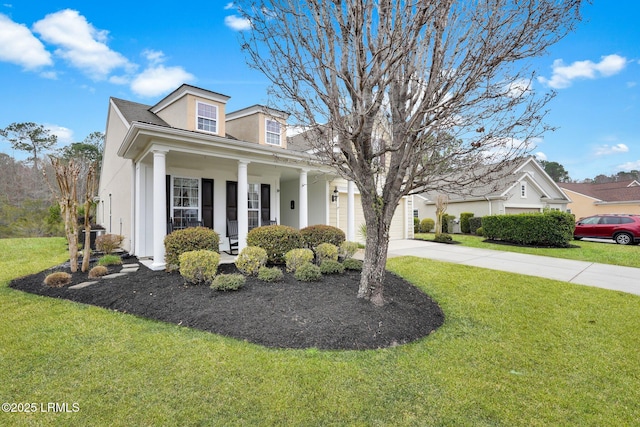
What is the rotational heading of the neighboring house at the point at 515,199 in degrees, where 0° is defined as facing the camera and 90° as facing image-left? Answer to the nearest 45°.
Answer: approximately 315°

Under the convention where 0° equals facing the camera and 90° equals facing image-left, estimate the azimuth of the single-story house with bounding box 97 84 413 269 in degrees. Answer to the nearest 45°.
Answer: approximately 315°

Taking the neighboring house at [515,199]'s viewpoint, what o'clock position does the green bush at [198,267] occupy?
The green bush is roughly at 2 o'clock from the neighboring house.

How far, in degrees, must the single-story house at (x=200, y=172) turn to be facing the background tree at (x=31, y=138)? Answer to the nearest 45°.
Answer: approximately 180°

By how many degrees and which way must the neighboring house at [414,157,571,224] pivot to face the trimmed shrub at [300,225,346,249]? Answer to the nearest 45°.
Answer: approximately 45° to its right

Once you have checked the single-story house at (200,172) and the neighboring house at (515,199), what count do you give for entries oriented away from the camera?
0

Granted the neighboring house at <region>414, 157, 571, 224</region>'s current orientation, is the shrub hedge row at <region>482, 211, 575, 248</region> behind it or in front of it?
in front

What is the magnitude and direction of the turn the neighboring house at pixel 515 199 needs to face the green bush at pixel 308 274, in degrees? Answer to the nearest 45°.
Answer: approximately 45° to its right
